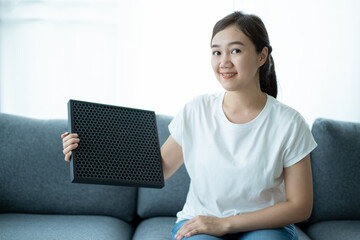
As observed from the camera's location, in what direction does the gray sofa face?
facing the viewer
